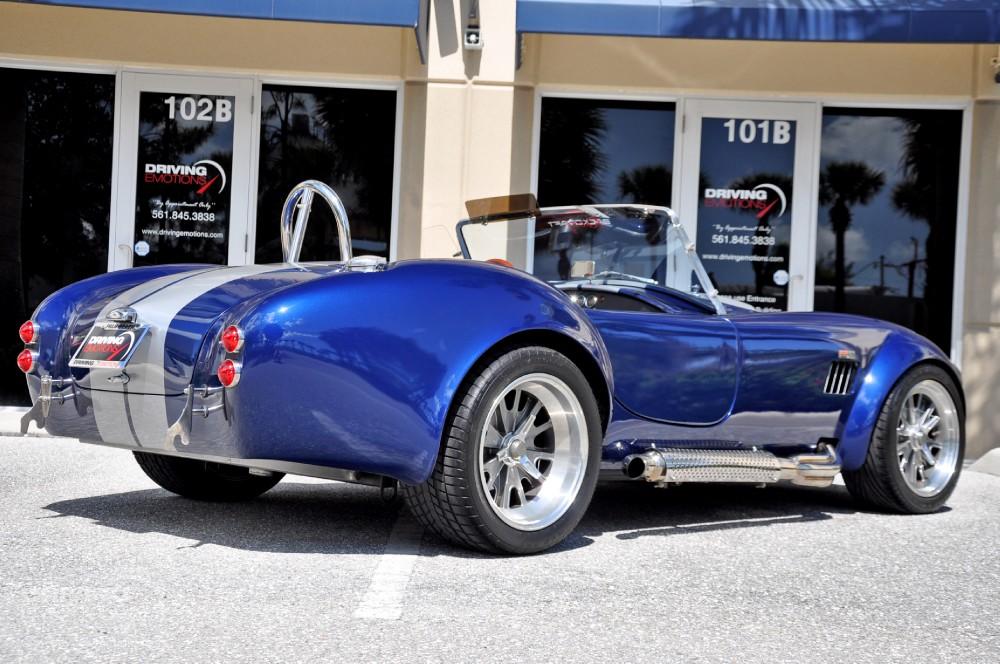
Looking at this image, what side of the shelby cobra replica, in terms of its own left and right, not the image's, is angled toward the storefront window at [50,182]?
left

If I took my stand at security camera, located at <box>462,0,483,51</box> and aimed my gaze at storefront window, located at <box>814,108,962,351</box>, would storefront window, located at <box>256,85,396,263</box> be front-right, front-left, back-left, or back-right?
back-left

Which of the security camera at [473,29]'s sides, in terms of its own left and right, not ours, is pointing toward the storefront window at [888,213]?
left

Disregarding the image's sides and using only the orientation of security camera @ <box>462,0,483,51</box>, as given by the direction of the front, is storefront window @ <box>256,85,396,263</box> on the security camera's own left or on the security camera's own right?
on the security camera's own right

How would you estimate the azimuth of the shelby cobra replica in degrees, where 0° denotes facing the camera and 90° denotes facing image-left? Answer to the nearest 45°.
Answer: approximately 225°

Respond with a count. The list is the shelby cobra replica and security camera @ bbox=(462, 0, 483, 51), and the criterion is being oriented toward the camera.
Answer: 1

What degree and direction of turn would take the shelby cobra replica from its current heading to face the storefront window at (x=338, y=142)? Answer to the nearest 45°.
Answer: approximately 45° to its left

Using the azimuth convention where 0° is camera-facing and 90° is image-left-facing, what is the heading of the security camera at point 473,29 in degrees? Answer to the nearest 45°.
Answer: approximately 0°

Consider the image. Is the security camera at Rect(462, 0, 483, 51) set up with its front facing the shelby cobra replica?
yes
